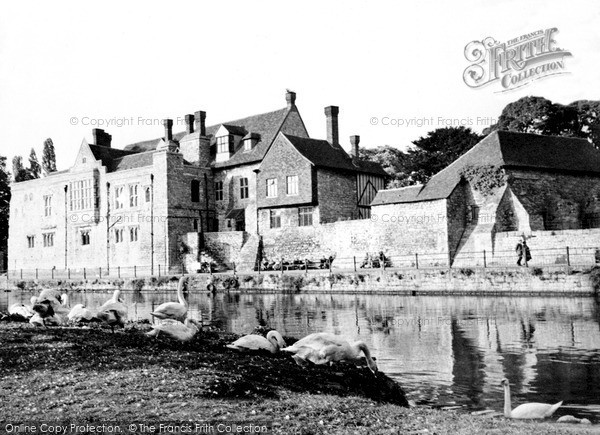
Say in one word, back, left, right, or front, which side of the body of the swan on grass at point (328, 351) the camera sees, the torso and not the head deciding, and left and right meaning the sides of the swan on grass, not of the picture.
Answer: right

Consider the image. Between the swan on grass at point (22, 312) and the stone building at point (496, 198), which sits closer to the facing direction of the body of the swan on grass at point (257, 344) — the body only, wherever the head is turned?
the stone building

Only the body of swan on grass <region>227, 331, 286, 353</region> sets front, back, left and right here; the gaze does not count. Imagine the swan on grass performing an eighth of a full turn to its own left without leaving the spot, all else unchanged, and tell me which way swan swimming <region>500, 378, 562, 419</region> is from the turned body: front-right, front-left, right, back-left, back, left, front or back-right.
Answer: right

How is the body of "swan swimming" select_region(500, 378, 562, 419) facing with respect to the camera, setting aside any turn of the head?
to the viewer's left

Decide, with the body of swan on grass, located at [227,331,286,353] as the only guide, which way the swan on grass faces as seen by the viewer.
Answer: to the viewer's right

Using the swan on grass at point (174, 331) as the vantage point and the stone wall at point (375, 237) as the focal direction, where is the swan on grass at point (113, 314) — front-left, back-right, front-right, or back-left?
front-left

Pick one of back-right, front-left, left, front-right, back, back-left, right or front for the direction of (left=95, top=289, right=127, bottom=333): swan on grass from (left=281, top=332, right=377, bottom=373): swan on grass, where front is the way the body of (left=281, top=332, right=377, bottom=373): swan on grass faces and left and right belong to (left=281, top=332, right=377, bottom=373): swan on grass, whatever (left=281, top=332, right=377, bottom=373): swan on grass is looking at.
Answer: back-left

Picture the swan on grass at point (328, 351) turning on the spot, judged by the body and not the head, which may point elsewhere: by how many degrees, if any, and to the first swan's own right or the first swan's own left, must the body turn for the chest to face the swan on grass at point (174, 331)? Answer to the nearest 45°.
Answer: approximately 135° to the first swan's own left

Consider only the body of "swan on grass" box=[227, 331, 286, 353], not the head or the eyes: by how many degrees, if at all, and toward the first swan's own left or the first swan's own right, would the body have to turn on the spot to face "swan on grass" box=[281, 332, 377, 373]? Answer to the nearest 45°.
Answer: approximately 45° to the first swan's own right
